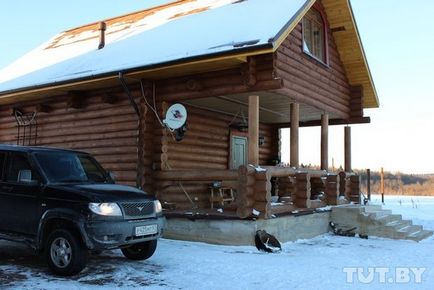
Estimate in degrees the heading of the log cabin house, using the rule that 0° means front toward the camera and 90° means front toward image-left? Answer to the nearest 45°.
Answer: approximately 315°

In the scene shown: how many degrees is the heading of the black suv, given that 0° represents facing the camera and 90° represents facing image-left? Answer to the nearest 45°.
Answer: approximately 315°

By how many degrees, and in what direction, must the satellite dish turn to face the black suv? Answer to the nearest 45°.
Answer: approximately 45° to its right

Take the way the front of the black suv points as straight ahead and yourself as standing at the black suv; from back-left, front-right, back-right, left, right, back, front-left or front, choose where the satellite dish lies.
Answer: left

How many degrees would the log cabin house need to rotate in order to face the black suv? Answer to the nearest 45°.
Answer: approximately 90° to its right

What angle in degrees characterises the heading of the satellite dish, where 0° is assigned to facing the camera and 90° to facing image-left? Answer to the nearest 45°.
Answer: approximately 0°
